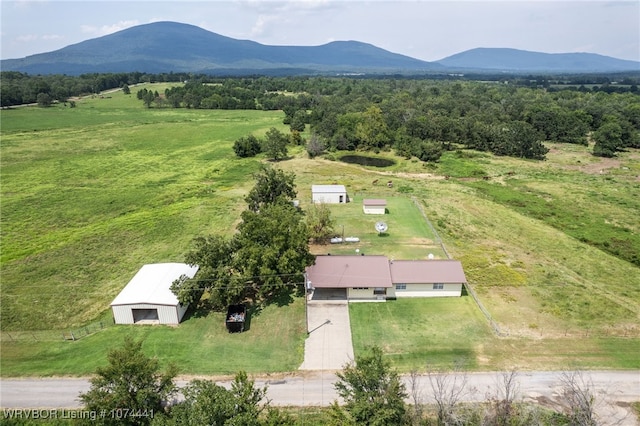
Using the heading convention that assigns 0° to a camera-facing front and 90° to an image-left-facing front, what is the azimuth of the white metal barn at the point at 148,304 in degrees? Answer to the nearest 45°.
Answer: approximately 0°

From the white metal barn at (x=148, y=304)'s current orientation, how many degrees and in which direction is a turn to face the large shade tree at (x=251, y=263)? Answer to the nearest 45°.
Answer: approximately 90° to its left

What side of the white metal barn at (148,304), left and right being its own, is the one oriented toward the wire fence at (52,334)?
right

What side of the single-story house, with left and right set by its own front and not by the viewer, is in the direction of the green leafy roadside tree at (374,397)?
front

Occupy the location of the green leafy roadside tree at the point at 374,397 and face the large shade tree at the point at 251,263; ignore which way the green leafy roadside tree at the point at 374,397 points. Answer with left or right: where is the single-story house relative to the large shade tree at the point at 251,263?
right

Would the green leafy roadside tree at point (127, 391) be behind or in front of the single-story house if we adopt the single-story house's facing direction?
in front

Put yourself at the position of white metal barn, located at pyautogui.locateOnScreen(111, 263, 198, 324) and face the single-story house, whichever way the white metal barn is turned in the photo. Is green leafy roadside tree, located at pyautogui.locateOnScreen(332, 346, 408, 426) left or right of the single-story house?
right

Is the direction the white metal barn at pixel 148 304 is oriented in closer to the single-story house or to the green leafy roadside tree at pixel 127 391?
the green leafy roadside tree

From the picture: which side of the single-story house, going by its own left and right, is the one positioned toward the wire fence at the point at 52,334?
right

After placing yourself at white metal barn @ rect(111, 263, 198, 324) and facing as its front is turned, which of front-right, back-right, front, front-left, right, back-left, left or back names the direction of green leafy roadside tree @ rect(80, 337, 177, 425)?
front

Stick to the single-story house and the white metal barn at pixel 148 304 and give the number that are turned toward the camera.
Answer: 2

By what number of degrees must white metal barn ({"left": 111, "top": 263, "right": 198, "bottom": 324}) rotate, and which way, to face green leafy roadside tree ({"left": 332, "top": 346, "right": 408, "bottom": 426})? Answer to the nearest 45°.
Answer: approximately 45° to its left

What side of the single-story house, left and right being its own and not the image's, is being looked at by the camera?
front

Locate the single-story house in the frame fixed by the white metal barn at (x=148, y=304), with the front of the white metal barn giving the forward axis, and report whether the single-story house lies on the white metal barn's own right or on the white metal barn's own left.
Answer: on the white metal barn's own left

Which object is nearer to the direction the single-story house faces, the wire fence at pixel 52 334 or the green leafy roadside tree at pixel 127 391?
the green leafy roadside tree

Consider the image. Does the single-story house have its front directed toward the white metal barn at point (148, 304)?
no

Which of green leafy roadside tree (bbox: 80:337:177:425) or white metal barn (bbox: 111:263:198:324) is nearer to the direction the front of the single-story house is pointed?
the green leafy roadside tree

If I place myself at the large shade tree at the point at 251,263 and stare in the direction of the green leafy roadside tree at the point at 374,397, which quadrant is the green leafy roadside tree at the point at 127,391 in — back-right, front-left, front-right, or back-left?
front-right

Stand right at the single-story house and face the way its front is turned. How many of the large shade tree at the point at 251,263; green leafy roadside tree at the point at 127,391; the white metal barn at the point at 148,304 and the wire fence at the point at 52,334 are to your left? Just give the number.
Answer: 0
